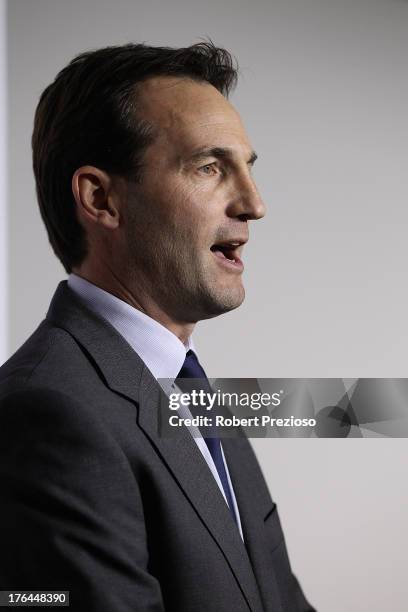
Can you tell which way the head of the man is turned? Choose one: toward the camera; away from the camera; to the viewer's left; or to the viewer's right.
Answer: to the viewer's right

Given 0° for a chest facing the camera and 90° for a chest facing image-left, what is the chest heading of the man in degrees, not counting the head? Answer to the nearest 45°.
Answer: approximately 315°
